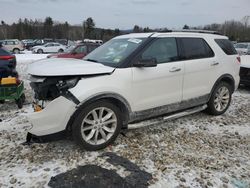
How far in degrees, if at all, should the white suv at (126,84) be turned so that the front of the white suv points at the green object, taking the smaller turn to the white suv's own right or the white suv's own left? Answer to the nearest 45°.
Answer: approximately 90° to the white suv's own right

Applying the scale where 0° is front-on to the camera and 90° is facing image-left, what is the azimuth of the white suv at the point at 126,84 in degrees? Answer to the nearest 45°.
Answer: approximately 45°

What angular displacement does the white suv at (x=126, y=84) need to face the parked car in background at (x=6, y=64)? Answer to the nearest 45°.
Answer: approximately 90° to its right

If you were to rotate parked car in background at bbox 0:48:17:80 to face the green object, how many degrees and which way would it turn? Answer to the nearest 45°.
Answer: approximately 135° to its left

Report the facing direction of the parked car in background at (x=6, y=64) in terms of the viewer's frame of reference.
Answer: facing away from the viewer and to the left of the viewer

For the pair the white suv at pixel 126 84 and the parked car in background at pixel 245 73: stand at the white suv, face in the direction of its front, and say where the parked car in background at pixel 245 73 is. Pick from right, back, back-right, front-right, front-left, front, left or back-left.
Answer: back

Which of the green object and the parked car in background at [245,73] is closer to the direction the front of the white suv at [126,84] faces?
the green object

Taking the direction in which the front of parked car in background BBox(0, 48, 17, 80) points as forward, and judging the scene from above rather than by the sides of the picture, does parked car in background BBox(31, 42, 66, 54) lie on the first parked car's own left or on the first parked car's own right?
on the first parked car's own right

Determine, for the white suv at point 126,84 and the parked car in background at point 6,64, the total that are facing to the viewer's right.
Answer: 0
